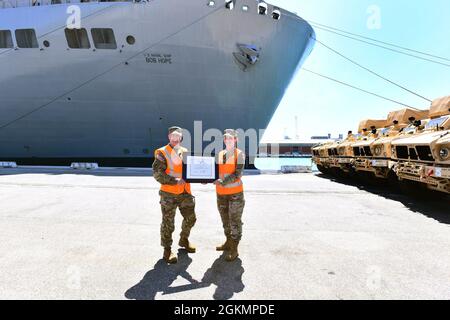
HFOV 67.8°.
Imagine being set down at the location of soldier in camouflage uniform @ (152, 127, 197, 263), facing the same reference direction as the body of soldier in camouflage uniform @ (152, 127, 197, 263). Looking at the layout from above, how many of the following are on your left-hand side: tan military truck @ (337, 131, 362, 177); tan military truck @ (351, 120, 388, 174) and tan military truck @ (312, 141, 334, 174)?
3

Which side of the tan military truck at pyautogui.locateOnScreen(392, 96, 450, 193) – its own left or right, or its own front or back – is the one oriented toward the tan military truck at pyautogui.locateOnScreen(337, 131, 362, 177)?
right

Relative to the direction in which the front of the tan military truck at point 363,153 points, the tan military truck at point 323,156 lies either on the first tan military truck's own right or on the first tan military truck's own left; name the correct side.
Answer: on the first tan military truck's own right

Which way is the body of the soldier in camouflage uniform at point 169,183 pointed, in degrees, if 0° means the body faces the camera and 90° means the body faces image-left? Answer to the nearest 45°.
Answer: approximately 315°

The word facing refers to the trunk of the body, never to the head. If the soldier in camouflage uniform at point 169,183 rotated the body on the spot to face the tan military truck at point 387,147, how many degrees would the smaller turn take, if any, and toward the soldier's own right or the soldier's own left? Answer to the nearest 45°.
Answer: approximately 90° to the soldier's own left

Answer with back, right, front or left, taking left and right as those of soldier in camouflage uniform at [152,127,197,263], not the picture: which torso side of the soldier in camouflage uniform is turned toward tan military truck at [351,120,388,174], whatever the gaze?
left

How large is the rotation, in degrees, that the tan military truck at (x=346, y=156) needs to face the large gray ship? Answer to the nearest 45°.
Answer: approximately 45° to its right

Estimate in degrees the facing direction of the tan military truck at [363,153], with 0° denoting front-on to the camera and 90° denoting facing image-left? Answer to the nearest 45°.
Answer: approximately 45°

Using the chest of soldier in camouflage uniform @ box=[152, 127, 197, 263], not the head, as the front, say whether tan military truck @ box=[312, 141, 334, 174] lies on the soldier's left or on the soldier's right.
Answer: on the soldier's left
